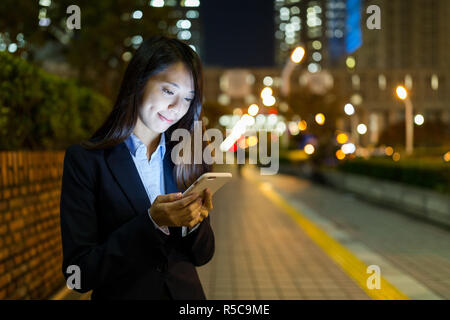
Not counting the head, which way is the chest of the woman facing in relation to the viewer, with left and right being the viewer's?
facing the viewer and to the right of the viewer

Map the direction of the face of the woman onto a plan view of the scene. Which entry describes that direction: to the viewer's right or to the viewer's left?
to the viewer's right

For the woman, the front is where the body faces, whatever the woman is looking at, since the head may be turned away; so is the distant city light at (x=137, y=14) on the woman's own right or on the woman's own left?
on the woman's own left

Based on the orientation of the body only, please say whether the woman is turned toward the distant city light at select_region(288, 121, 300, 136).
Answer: no

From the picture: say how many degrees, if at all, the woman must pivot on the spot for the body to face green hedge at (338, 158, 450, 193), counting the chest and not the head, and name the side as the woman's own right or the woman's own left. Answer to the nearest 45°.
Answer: approximately 90° to the woman's own left

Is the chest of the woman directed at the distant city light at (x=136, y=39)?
no

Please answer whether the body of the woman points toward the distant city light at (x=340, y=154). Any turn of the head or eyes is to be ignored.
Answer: no

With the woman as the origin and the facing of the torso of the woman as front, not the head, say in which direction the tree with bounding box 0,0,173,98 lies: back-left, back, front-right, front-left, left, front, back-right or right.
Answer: back-left
